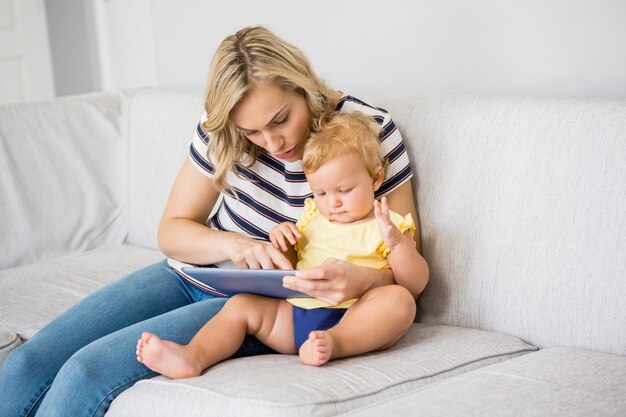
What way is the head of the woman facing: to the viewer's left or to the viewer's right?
to the viewer's left

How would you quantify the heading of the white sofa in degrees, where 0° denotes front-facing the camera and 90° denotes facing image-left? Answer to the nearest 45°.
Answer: approximately 45°

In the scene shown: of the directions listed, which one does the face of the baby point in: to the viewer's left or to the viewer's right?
to the viewer's left
